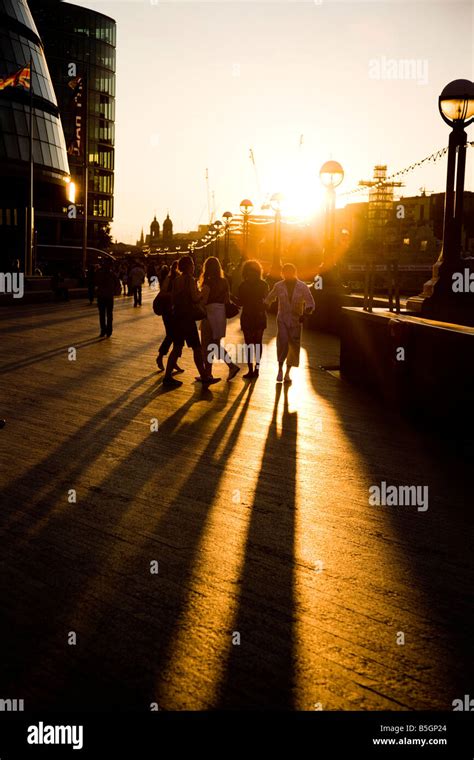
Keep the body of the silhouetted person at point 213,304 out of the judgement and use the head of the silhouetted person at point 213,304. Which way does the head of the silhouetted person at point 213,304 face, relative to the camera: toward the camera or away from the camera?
away from the camera

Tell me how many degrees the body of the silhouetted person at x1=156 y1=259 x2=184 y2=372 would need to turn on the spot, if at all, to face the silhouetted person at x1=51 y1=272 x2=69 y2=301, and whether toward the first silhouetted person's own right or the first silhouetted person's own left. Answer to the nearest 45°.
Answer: approximately 90° to the first silhouetted person's own left

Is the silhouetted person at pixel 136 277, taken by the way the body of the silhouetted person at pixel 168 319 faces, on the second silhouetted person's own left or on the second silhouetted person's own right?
on the second silhouetted person's own left
